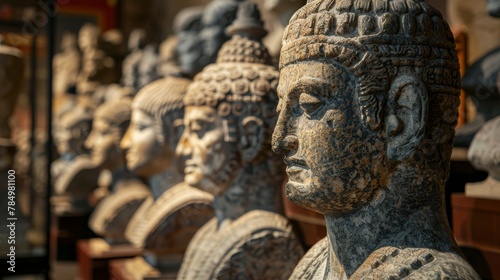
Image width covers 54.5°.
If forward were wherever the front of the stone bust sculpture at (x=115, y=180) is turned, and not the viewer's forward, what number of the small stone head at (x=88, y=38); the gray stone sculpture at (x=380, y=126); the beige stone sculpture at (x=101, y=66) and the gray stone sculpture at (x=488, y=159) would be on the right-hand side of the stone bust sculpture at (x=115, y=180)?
2

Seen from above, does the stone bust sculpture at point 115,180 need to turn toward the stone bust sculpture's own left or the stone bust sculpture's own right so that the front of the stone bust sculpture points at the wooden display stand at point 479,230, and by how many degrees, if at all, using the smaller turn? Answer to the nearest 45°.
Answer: approximately 135° to the stone bust sculpture's own left

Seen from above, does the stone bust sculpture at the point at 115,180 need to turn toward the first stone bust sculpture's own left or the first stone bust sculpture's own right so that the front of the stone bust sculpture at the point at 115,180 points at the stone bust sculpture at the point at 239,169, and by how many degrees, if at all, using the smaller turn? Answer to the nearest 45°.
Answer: approximately 90° to the first stone bust sculpture's own left

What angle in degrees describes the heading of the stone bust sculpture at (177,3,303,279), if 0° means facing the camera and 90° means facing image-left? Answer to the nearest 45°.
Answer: approximately 90°

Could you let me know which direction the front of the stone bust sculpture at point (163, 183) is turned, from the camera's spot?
facing to the left of the viewer

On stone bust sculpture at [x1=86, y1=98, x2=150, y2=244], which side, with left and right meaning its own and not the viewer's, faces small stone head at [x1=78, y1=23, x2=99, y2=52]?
right

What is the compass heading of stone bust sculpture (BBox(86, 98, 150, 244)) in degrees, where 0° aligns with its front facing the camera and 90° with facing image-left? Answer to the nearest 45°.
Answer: approximately 90°

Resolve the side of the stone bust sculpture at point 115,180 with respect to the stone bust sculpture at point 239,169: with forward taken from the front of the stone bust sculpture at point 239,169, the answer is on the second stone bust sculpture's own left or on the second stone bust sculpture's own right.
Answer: on the second stone bust sculpture's own right

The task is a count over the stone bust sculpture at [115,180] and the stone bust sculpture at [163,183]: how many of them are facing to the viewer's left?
2
